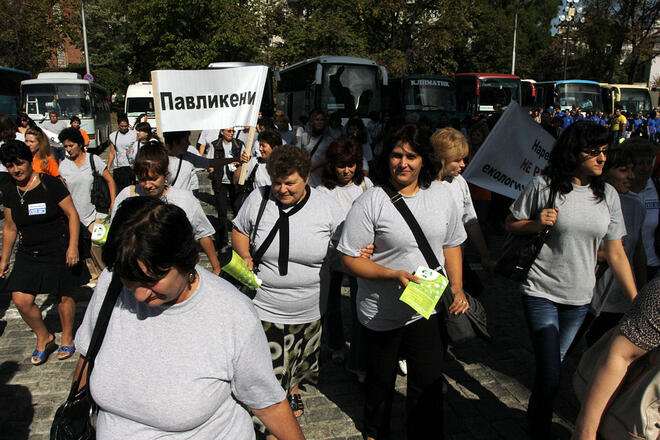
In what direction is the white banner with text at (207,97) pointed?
toward the camera

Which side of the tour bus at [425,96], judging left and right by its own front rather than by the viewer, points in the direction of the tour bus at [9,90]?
right

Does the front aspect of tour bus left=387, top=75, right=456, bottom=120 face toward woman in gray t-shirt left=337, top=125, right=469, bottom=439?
yes

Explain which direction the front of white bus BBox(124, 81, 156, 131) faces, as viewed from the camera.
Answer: facing the viewer

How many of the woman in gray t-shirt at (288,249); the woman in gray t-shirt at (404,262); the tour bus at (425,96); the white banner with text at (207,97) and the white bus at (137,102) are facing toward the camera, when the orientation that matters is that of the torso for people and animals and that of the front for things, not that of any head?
5

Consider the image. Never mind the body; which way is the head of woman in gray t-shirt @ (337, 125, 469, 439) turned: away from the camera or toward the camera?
toward the camera

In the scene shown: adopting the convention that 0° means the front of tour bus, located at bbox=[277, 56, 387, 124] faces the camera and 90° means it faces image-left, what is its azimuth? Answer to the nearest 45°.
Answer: approximately 315°

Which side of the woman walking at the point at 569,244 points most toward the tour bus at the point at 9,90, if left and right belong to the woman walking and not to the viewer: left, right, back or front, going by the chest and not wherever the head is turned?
back

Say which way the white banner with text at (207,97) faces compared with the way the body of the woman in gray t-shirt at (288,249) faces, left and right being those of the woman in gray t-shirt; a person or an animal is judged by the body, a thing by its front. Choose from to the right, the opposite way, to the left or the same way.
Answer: the same way

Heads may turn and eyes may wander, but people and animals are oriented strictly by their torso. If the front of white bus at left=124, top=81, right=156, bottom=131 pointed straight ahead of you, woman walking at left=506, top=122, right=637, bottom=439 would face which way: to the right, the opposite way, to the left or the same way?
the same way

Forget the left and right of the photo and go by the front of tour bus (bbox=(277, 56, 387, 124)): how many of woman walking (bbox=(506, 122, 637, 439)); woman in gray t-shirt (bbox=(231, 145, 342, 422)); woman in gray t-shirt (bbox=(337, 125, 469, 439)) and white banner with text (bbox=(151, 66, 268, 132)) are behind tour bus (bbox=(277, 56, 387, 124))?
0

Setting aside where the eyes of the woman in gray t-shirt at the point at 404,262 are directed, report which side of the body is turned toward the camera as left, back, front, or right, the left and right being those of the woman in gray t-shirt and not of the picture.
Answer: front

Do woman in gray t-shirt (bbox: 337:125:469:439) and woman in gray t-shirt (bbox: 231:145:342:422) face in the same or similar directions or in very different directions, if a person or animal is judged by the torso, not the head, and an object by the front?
same or similar directions

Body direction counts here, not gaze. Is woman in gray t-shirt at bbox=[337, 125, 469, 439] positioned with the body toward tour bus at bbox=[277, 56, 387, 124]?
no

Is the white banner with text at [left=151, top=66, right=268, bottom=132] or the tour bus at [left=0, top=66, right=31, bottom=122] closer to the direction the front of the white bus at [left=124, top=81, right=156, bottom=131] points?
the white banner with text

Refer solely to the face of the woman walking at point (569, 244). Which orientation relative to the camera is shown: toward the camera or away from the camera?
toward the camera

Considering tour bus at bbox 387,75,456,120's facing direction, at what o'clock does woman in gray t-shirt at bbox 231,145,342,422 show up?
The woman in gray t-shirt is roughly at 12 o'clock from the tour bus.
